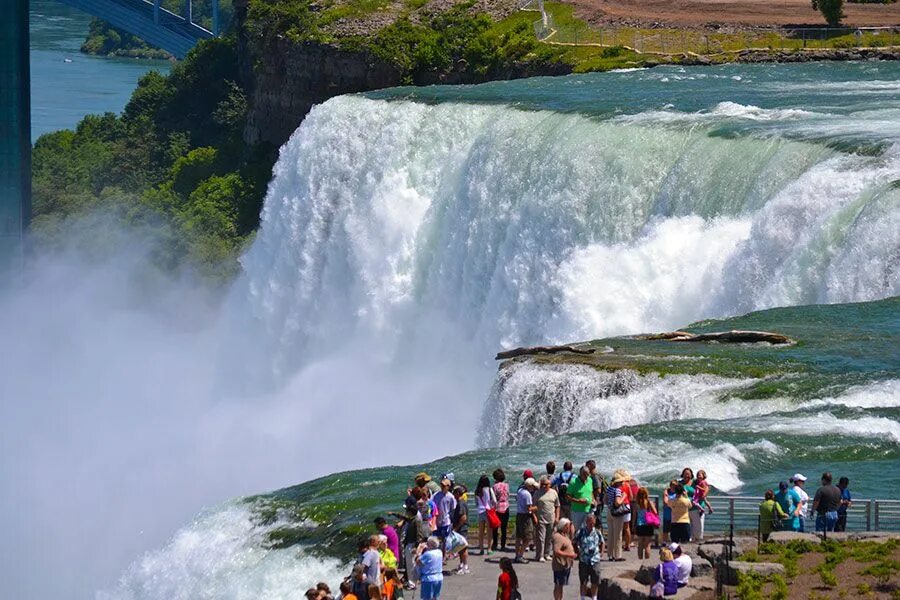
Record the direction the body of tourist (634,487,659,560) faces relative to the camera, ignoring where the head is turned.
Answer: away from the camera

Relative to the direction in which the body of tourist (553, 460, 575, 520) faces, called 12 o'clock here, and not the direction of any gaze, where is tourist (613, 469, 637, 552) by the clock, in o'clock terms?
tourist (613, 469, 637, 552) is roughly at 4 o'clock from tourist (553, 460, 575, 520).

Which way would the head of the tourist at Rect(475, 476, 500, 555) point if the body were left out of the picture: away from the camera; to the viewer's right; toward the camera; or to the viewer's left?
away from the camera

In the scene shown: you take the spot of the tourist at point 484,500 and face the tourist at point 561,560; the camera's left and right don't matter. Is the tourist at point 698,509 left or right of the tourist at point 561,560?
left

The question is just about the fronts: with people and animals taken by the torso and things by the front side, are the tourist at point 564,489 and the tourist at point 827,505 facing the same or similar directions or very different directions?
same or similar directions

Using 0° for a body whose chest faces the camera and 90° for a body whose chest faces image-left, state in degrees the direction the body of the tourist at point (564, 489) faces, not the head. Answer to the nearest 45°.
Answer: approximately 180°

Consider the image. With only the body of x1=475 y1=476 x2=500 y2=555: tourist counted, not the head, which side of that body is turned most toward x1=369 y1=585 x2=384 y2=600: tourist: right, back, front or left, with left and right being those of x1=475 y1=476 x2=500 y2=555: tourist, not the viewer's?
back

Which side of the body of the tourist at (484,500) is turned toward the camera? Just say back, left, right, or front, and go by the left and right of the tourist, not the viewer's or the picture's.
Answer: back
